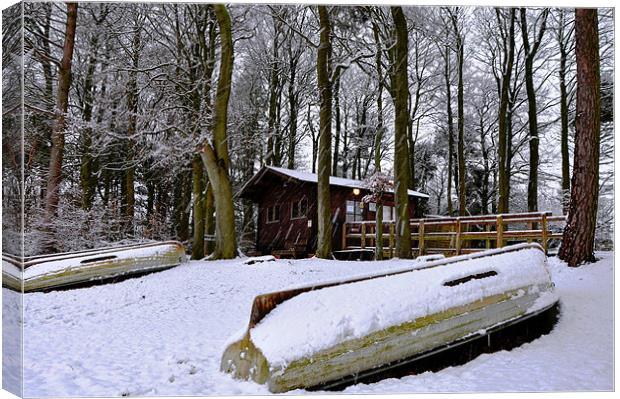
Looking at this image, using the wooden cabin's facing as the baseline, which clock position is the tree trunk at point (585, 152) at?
The tree trunk is roughly at 11 o'clock from the wooden cabin.

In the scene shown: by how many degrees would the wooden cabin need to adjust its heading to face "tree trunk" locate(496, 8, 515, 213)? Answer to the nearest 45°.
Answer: approximately 45° to its left

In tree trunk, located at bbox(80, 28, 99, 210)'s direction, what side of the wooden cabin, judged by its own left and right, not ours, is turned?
right

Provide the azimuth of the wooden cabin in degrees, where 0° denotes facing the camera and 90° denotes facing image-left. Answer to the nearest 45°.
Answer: approximately 315°

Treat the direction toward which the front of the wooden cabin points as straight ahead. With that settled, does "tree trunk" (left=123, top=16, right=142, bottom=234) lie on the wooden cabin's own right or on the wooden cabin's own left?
on the wooden cabin's own right

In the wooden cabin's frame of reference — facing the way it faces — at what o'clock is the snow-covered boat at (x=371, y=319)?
The snow-covered boat is roughly at 1 o'clock from the wooden cabin.

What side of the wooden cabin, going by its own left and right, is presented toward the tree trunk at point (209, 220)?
right

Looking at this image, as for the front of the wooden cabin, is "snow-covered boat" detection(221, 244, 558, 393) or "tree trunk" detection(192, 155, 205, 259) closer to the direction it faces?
the snow-covered boat

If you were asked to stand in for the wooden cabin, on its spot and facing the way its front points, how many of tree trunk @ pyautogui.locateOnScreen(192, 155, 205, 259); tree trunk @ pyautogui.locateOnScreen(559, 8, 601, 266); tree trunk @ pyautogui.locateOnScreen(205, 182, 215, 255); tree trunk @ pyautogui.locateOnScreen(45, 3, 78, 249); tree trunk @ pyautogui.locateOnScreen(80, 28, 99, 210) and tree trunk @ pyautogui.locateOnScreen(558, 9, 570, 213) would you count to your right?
4
